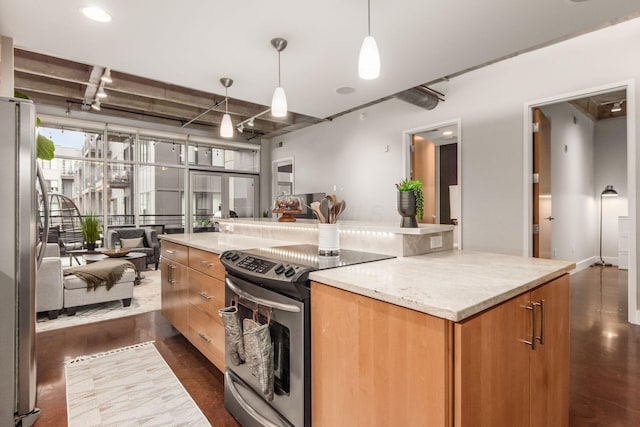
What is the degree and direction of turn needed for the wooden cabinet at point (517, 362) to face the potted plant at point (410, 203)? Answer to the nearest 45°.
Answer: approximately 180°

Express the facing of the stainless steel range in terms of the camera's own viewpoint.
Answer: facing the viewer and to the left of the viewer

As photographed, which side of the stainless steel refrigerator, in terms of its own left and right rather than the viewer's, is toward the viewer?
right

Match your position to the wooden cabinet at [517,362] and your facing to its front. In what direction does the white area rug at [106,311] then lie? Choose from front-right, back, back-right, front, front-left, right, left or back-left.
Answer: back-right

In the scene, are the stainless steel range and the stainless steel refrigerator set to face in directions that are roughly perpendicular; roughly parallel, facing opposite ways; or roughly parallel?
roughly parallel, facing opposite ways

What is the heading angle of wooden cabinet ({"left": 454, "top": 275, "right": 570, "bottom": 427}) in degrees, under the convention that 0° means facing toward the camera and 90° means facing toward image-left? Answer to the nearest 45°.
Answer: approximately 315°

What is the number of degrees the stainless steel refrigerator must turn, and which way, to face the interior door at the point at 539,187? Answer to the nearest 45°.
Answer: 0° — it already faces it

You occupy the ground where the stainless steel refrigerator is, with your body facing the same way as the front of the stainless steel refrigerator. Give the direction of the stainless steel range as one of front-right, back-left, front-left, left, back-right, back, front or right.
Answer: front-right

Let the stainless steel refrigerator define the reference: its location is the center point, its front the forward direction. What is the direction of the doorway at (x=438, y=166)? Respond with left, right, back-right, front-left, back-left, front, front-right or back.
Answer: front

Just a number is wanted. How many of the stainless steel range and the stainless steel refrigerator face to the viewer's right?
1
